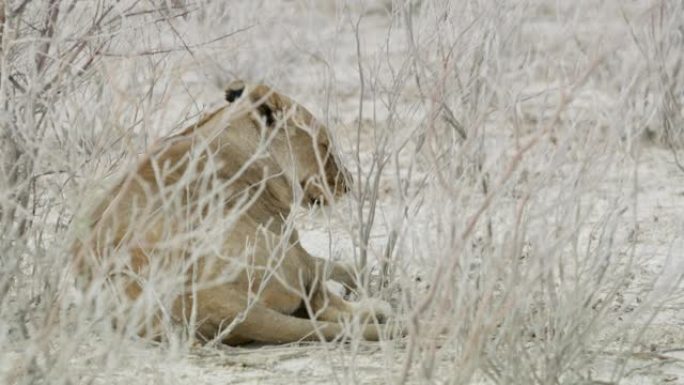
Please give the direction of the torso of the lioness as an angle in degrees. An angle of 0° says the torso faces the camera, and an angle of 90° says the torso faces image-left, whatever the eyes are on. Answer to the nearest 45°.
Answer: approximately 270°
